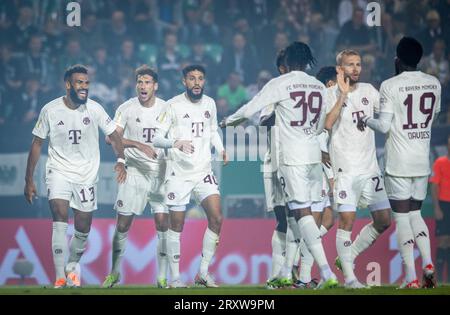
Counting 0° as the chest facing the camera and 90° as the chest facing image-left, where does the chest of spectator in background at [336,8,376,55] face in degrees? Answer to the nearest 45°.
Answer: approximately 0°

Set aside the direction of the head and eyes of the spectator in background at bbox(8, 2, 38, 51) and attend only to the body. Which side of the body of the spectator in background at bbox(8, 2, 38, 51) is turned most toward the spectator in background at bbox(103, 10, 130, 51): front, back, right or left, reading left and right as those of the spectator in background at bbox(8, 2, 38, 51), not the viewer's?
left

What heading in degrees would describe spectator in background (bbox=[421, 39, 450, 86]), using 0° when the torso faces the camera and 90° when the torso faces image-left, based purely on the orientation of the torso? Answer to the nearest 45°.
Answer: approximately 0°

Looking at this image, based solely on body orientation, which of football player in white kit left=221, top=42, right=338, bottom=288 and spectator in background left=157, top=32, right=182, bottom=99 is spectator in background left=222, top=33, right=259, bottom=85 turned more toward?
the football player in white kit

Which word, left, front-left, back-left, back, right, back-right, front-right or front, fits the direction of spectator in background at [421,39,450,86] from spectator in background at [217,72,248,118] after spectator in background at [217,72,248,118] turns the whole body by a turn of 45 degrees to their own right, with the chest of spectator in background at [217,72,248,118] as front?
back-left
